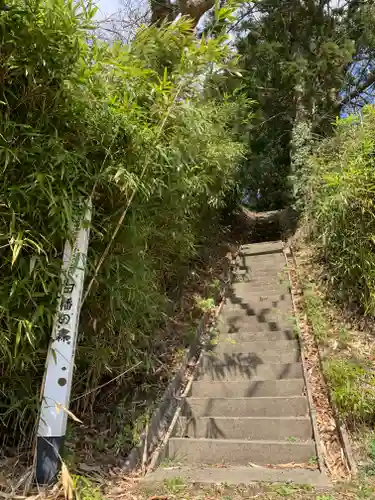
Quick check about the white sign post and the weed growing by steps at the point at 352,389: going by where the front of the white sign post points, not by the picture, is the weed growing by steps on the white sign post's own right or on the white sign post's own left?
on the white sign post's own left

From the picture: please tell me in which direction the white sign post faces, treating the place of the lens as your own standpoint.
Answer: facing the viewer
